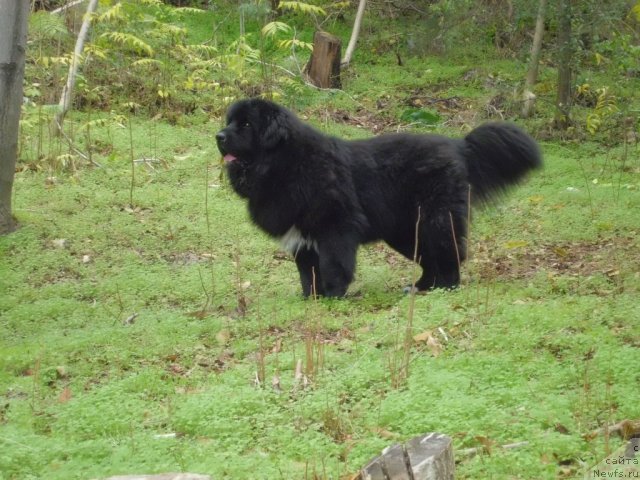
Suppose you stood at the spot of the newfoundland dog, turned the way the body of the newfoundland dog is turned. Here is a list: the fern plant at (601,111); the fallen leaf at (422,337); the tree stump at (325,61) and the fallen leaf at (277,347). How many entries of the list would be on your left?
2

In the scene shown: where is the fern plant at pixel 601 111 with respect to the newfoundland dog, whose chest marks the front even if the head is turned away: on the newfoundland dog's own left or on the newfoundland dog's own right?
on the newfoundland dog's own right

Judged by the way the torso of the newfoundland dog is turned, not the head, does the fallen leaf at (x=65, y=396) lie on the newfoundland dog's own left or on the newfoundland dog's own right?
on the newfoundland dog's own left

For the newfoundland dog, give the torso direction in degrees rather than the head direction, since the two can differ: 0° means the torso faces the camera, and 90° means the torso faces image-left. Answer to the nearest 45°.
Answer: approximately 90°

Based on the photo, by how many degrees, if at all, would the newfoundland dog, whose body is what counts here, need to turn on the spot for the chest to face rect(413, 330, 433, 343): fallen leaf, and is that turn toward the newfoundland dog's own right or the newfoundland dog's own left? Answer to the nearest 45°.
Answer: approximately 90° to the newfoundland dog's own left

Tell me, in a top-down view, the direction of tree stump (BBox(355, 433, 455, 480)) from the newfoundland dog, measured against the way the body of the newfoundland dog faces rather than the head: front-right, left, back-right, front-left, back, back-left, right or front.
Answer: left

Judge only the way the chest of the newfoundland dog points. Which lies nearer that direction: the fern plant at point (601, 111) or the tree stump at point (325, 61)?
the tree stump

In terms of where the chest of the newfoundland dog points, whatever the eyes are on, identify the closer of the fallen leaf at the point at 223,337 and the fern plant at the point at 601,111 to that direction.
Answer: the fallen leaf

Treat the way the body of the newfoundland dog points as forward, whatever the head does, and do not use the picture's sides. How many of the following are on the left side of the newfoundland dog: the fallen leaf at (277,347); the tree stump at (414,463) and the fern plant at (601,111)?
2

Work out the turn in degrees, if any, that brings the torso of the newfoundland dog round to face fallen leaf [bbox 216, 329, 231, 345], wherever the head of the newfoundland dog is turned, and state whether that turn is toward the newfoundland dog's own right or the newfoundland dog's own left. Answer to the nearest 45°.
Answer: approximately 45° to the newfoundland dog's own left

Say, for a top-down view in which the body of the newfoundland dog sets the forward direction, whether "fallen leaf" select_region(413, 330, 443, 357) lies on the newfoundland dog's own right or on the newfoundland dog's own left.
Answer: on the newfoundland dog's own left

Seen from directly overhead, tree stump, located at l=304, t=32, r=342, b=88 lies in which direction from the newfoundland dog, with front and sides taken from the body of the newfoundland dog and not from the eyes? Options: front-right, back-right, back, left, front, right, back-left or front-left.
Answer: right

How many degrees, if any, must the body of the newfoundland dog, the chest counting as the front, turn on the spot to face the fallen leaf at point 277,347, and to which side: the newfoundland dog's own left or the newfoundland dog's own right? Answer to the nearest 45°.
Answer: approximately 90° to the newfoundland dog's own left

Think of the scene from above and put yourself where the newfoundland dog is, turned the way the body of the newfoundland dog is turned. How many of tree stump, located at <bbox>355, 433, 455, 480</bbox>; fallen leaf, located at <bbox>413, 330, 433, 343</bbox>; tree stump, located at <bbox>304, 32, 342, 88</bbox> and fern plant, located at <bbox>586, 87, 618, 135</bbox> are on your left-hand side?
2

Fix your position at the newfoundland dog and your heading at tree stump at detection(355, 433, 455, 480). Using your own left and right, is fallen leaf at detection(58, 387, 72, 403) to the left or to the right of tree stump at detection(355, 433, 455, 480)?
right
